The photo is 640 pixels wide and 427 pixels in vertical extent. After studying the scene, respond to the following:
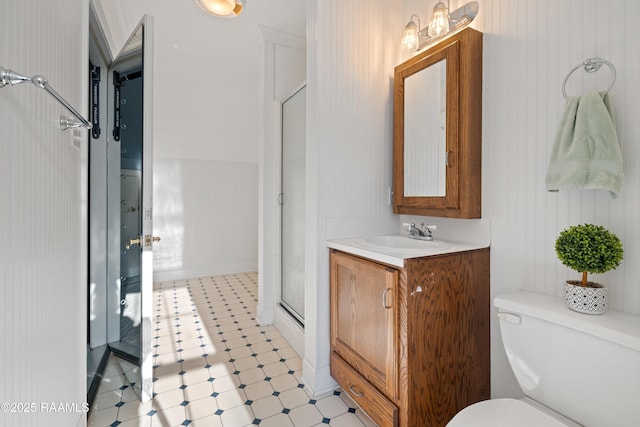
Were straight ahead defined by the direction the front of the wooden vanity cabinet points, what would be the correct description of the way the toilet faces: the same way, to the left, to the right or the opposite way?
the same way

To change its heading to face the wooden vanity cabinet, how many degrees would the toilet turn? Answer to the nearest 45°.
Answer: approximately 45° to its right

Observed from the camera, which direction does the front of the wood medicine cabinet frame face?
facing the viewer and to the left of the viewer

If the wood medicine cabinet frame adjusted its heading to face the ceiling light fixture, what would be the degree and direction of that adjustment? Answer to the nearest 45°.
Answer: approximately 45° to its right

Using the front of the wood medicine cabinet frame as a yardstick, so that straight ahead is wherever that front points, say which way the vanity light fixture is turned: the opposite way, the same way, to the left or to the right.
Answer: the same way

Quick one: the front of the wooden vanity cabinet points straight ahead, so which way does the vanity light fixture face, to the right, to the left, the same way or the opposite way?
the same way

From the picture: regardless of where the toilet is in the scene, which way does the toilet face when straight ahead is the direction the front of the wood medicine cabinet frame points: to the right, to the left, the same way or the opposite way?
the same way

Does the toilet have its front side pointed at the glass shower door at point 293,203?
no

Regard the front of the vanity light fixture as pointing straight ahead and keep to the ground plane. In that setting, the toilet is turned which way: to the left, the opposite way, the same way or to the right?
the same way

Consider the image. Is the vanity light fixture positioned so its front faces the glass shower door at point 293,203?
no
